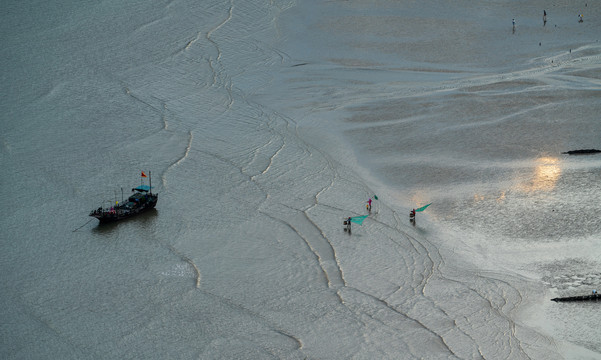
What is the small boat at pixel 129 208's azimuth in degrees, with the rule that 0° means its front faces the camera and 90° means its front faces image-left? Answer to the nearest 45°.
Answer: approximately 45°
